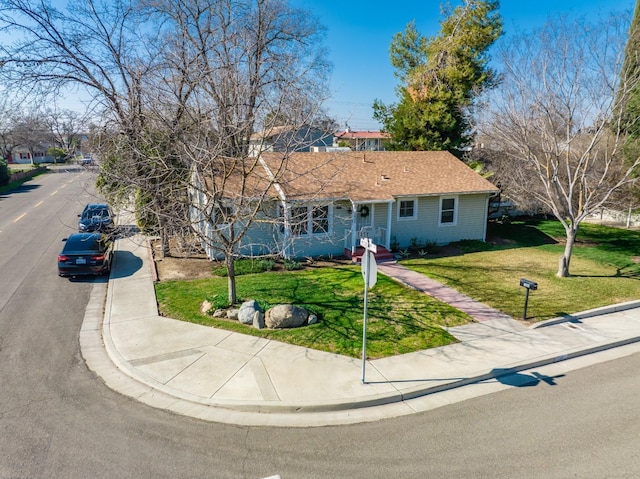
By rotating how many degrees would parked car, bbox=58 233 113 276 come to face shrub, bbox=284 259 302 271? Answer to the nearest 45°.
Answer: approximately 90° to its right

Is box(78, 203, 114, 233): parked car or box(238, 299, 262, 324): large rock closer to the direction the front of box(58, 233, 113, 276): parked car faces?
the parked car

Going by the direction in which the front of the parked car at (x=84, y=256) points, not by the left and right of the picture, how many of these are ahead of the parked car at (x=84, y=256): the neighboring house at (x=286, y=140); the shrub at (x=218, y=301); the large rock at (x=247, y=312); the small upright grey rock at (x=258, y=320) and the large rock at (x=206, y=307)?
1

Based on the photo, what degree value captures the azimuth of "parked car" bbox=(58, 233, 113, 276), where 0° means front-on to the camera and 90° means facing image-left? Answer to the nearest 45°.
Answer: approximately 180°

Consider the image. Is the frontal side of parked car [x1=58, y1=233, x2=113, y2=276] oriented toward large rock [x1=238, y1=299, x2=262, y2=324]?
no

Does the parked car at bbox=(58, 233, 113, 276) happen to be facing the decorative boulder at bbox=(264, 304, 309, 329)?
no

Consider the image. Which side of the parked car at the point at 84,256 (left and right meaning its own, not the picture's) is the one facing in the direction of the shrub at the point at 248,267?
right

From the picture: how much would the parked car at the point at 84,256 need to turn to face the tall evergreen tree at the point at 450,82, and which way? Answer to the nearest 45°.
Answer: approximately 90° to its right

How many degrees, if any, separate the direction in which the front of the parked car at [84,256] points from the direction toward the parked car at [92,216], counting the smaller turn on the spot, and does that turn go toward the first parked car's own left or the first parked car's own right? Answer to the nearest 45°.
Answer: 0° — it already faces it

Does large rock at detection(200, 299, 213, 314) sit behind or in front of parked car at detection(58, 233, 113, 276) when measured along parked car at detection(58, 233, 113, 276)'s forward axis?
behind

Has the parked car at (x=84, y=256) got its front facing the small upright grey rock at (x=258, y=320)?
no

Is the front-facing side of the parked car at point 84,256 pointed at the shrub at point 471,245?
no
